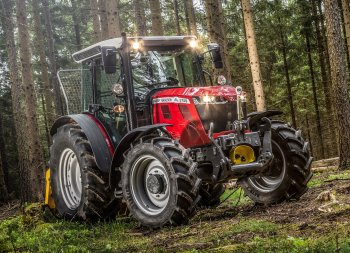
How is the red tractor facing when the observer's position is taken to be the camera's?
facing the viewer and to the right of the viewer

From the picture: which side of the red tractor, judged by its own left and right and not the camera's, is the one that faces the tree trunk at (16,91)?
back

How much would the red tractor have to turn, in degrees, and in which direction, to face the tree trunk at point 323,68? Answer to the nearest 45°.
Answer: approximately 90° to its left

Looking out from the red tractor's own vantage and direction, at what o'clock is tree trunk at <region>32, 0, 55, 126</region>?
The tree trunk is roughly at 7 o'clock from the red tractor.

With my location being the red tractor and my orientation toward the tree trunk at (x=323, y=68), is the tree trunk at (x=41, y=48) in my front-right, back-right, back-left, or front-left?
front-left
